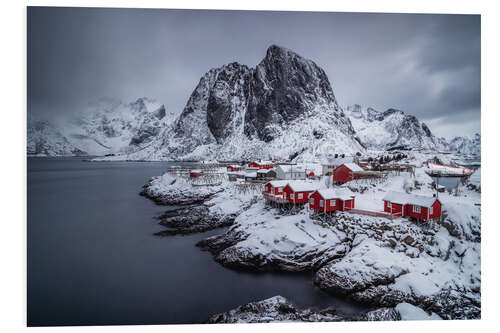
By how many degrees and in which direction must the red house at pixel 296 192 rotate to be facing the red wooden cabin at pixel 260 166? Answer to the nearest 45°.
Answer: approximately 135° to its right

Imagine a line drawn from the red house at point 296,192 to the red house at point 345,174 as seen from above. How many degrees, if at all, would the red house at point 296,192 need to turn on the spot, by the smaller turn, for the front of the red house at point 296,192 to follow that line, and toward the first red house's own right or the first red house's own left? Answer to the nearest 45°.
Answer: approximately 180°

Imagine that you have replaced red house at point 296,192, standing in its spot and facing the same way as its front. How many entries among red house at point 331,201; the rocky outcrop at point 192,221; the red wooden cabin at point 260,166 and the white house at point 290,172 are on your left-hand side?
1

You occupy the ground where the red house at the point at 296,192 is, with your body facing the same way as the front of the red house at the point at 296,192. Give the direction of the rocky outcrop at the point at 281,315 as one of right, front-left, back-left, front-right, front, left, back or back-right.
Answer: front-left

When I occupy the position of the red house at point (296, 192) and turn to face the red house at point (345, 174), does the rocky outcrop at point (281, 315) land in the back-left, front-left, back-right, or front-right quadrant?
back-right

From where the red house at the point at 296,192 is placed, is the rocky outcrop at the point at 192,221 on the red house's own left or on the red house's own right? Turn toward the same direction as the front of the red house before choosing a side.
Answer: on the red house's own right

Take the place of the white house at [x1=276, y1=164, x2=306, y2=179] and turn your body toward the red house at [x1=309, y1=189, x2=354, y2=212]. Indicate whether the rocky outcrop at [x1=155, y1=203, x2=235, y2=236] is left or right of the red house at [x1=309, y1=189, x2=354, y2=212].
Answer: right

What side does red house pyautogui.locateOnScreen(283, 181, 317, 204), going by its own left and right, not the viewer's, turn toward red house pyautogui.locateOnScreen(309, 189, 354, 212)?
left

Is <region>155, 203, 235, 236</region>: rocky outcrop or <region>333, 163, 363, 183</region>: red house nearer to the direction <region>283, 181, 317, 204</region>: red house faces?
the rocky outcrop

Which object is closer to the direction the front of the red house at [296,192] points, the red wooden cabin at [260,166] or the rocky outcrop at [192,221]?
the rocky outcrop

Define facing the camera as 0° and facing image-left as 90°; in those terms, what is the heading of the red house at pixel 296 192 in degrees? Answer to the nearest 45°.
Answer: approximately 45°

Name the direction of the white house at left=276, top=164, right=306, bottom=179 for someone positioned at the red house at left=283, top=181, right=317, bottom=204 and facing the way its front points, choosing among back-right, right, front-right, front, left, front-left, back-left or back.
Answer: back-right

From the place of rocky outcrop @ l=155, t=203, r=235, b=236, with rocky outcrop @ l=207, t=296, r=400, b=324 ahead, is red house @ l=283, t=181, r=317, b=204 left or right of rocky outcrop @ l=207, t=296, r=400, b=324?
left

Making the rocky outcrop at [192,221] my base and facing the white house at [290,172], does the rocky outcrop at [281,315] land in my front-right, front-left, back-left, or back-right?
back-right
